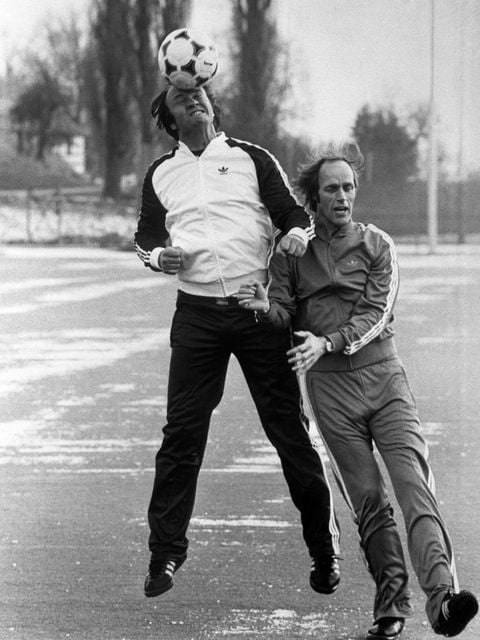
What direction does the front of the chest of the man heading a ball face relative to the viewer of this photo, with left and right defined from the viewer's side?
facing the viewer

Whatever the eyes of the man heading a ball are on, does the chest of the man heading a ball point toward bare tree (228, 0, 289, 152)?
no

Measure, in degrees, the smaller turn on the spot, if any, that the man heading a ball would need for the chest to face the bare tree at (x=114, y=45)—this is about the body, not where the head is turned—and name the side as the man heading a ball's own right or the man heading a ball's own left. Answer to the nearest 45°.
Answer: approximately 180°

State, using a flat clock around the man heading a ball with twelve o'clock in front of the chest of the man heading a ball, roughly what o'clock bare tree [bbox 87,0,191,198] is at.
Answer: The bare tree is roughly at 6 o'clock from the man heading a ball.
